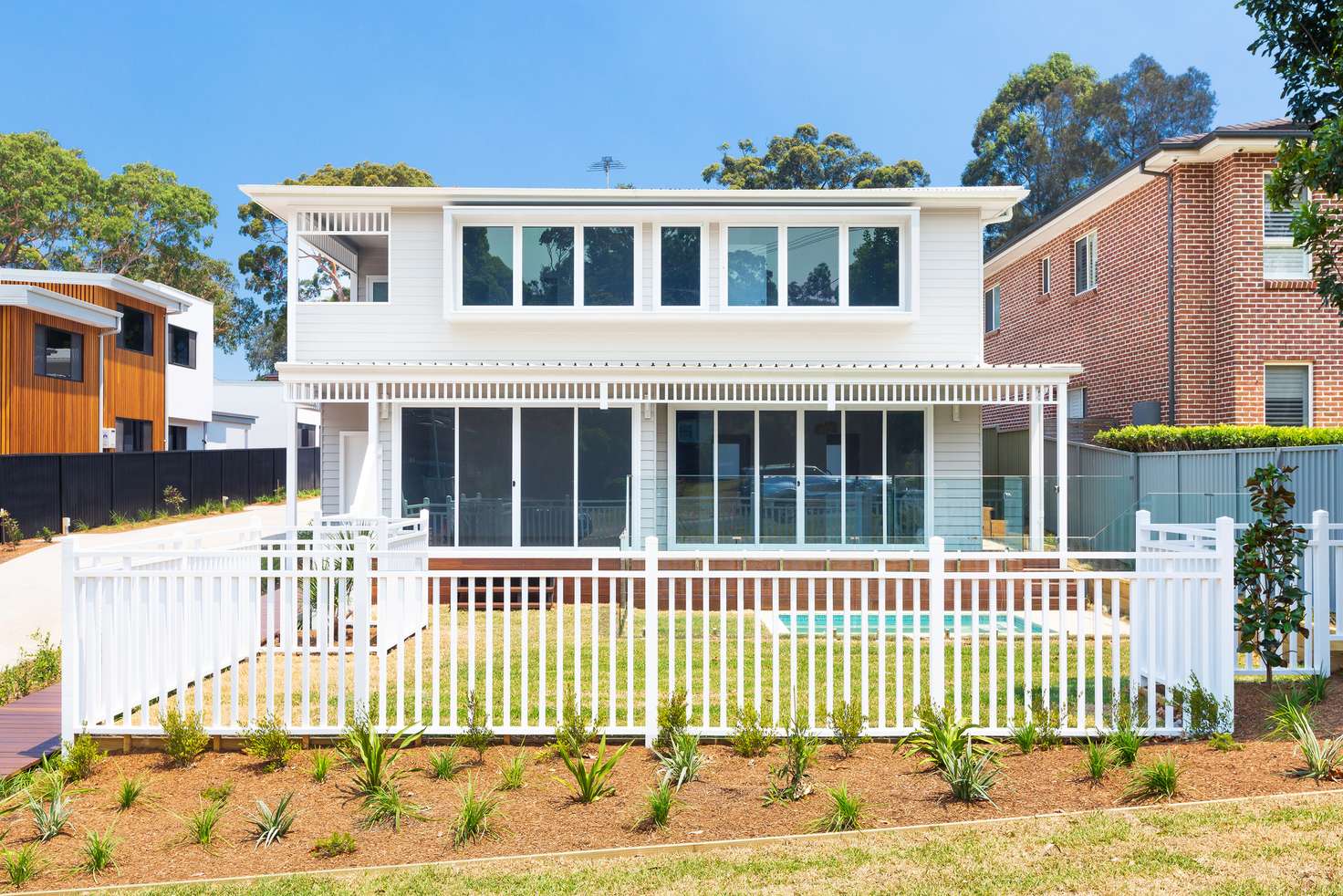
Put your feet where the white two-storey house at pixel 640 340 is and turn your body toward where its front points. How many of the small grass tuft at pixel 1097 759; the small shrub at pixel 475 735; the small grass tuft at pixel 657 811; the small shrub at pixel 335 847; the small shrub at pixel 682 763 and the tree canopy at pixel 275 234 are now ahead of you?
5

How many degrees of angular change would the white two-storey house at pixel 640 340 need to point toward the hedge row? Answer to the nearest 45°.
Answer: approximately 90° to its left

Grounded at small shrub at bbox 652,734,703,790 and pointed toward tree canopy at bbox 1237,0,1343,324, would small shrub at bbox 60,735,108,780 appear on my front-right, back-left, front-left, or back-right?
back-left

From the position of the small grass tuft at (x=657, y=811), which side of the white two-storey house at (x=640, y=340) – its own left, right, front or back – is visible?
front

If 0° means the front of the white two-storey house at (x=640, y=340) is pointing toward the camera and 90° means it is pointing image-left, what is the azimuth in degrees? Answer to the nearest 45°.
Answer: approximately 0°

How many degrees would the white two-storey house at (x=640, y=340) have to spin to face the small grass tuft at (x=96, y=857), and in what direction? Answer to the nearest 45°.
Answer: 0° — it already faces it

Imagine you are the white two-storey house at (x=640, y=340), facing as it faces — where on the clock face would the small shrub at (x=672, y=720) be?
The small shrub is roughly at 12 o'clock from the white two-storey house.

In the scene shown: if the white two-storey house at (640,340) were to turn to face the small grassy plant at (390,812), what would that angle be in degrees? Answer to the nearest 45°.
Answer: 0° — it already faces it

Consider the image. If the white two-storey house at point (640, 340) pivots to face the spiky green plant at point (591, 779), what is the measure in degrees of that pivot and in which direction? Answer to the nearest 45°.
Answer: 0° — it already faces it

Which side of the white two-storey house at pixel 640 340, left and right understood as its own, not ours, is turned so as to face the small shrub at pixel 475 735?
front

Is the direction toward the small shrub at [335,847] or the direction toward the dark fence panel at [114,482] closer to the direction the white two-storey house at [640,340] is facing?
the small shrub

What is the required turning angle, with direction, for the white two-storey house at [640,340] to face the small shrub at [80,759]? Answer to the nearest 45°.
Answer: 0° — it already faces it
